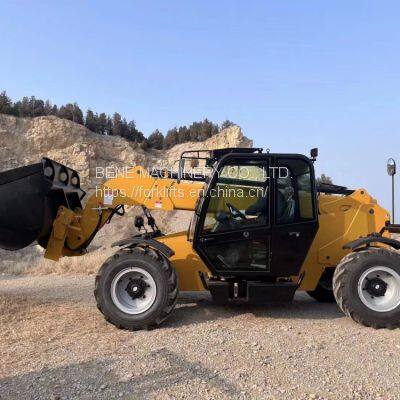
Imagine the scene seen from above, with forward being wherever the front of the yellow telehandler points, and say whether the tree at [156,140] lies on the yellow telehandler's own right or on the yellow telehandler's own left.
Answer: on the yellow telehandler's own right

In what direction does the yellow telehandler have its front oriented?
to the viewer's left

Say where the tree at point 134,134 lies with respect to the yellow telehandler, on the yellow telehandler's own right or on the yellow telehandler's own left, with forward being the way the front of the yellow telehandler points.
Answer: on the yellow telehandler's own right

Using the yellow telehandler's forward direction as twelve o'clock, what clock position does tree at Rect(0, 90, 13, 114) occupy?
The tree is roughly at 2 o'clock from the yellow telehandler.

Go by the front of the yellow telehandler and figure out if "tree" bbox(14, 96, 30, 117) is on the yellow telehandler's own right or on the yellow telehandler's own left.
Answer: on the yellow telehandler's own right

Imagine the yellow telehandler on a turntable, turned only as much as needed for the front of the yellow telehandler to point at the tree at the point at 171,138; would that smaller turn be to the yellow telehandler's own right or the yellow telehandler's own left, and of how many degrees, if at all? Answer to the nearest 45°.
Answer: approximately 90° to the yellow telehandler's own right

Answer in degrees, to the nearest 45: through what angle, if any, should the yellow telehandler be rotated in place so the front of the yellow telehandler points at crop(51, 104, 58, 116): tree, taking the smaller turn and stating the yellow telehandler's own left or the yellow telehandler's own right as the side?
approximately 90° to the yellow telehandler's own right

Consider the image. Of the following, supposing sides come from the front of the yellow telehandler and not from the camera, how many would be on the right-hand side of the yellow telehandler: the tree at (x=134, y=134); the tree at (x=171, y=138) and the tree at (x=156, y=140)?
3

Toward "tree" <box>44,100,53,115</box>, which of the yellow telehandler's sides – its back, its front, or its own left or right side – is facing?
right

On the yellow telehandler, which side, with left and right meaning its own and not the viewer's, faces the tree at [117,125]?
right
